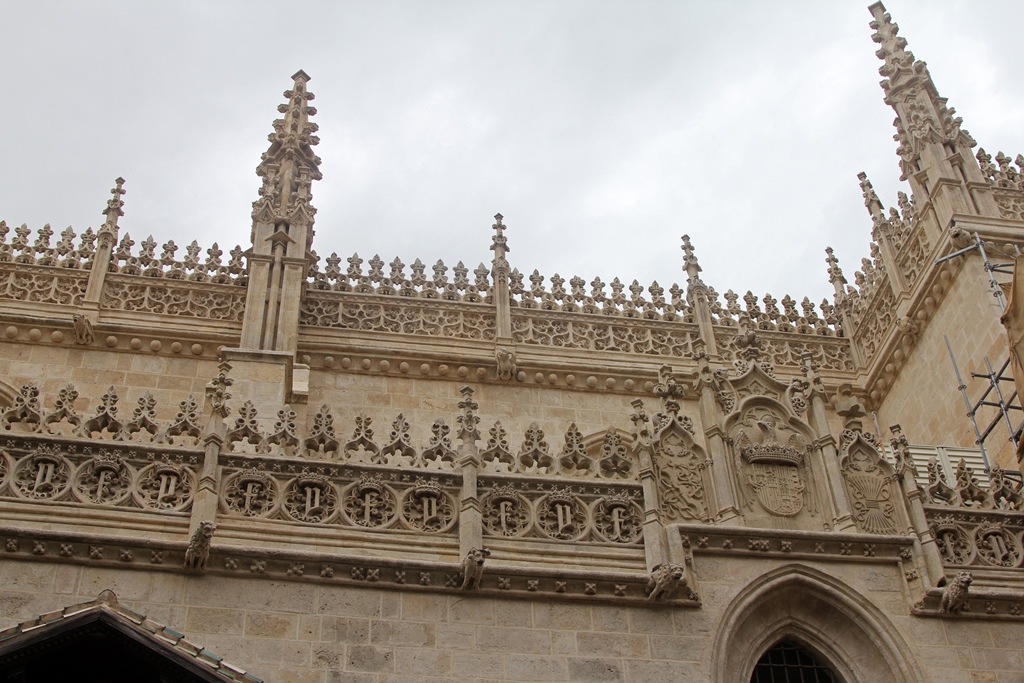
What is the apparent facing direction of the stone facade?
toward the camera
